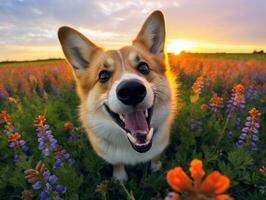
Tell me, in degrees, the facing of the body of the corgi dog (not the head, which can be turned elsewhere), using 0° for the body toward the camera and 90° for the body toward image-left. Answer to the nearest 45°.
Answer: approximately 0°

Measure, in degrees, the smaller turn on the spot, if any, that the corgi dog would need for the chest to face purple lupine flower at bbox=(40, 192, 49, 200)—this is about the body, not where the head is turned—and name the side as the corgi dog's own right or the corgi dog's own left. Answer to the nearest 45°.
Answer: approximately 45° to the corgi dog's own right

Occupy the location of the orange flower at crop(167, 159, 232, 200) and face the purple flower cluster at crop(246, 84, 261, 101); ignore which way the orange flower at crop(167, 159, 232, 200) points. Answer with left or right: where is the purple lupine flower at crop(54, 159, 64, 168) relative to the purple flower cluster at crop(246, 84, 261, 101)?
left

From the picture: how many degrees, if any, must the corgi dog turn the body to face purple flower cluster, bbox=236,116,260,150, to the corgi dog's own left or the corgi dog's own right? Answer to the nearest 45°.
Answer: approximately 90° to the corgi dog's own left

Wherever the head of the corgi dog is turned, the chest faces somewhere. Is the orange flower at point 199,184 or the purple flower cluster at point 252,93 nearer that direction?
the orange flower

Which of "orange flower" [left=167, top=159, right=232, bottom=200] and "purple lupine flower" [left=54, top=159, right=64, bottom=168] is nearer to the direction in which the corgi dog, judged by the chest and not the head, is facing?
the orange flower

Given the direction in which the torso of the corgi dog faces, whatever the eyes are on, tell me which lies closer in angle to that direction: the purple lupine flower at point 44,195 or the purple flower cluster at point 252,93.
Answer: the purple lupine flower
